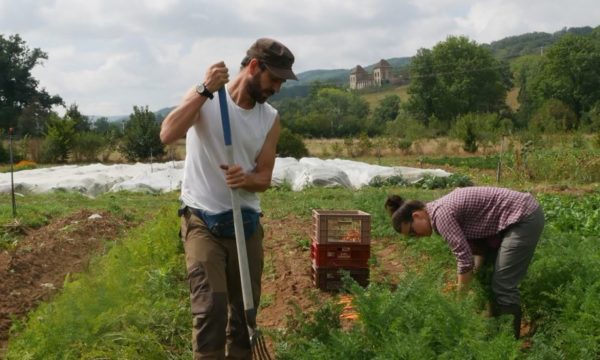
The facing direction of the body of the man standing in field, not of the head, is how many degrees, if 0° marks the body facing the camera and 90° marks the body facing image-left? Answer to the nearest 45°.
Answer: approximately 315°

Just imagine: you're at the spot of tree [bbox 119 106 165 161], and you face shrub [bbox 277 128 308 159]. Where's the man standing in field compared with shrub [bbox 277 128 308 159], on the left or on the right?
right

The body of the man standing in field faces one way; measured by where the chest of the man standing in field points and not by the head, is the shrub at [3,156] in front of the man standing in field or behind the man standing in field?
behind

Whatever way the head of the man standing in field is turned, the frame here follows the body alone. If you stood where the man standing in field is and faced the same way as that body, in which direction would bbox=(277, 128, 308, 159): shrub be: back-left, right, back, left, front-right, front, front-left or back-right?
back-left

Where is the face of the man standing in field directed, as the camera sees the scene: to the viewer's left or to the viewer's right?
to the viewer's right

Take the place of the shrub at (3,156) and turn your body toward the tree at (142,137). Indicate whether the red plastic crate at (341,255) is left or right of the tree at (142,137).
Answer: right

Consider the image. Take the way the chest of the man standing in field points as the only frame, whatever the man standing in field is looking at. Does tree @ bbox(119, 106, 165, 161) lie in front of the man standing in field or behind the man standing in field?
behind

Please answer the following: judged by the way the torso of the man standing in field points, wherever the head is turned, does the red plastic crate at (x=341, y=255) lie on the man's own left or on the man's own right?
on the man's own left
